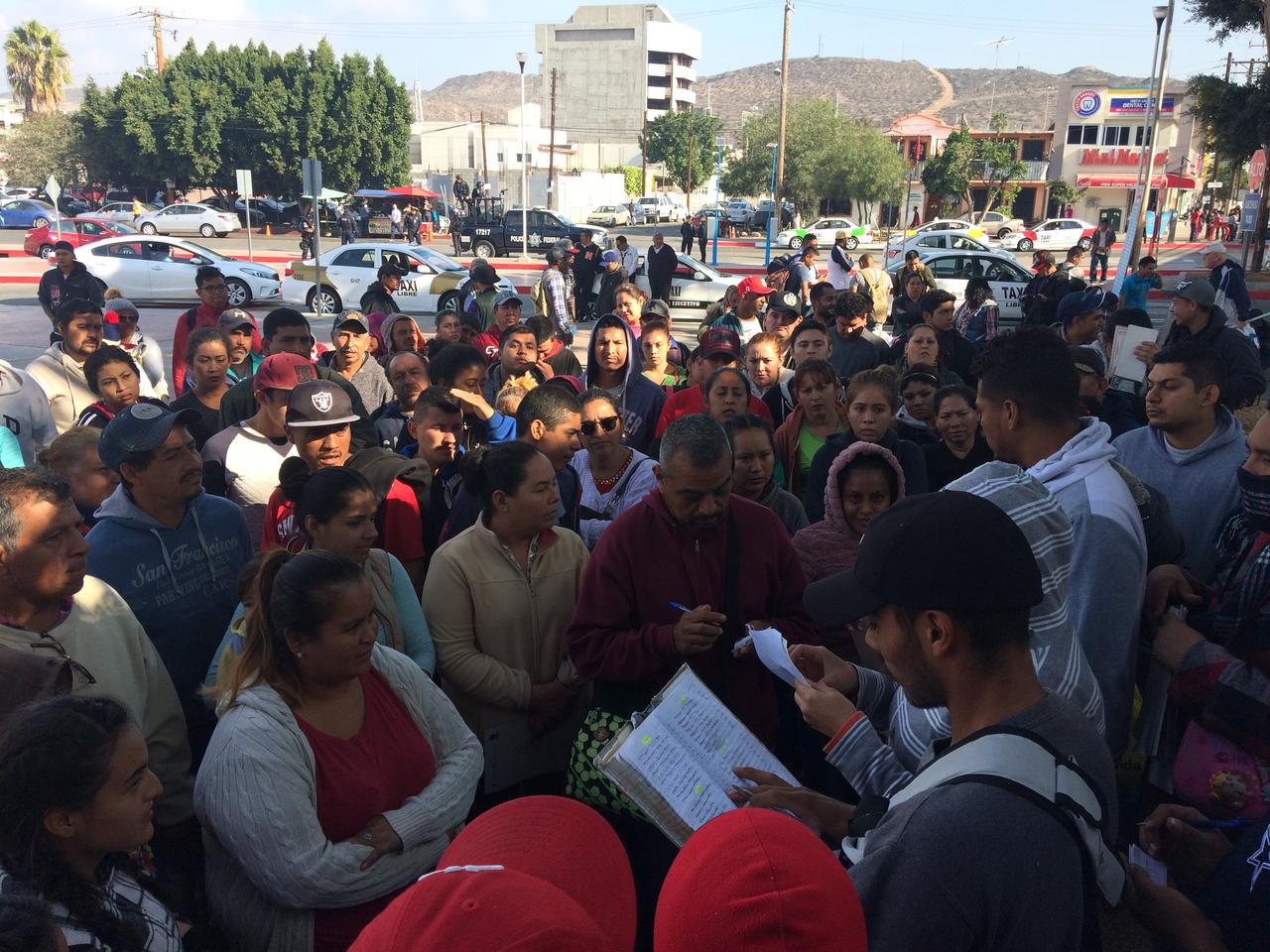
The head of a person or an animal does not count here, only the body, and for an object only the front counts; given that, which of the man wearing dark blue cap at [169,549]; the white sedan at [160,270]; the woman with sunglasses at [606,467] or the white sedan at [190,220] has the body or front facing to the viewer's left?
the white sedan at [190,220]

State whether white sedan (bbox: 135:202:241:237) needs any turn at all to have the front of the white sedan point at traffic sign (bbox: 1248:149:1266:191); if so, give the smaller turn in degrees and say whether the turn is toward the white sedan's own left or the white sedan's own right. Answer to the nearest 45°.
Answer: approximately 135° to the white sedan's own left

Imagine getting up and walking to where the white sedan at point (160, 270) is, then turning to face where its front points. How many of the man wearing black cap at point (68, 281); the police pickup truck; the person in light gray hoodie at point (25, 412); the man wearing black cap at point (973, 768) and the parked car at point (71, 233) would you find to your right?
3

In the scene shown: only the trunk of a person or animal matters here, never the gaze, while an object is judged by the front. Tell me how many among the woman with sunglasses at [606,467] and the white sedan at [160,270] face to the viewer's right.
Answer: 1

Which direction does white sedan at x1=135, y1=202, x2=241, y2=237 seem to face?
to the viewer's left

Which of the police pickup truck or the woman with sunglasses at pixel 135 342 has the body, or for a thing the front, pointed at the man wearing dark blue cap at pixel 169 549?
the woman with sunglasses

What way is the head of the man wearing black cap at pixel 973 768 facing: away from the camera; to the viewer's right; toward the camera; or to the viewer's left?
to the viewer's left

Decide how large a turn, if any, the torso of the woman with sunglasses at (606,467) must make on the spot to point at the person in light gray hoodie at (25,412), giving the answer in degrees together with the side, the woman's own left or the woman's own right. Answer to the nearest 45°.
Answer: approximately 90° to the woman's own right

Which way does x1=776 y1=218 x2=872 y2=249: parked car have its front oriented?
to the viewer's left

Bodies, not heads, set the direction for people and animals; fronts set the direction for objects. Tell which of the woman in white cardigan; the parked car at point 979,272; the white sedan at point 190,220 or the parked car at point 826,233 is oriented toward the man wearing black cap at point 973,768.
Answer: the woman in white cardigan
